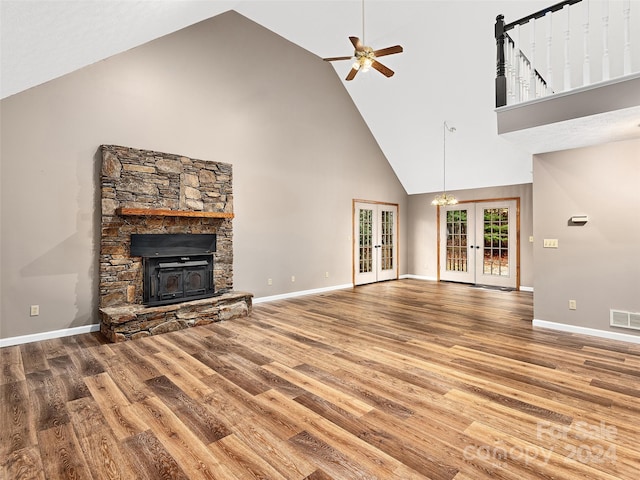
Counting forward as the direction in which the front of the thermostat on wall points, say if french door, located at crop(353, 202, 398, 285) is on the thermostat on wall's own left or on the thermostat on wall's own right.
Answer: on the thermostat on wall's own right

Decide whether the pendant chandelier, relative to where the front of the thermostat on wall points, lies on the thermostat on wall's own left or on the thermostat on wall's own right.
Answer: on the thermostat on wall's own right

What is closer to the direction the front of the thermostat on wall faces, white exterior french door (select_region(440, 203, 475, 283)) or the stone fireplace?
the stone fireplace

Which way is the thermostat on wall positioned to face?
toward the camera

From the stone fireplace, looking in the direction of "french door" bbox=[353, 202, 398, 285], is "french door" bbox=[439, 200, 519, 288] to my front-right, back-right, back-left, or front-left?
front-right

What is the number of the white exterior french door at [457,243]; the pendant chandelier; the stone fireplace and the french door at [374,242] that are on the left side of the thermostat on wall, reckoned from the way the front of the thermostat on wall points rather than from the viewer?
0

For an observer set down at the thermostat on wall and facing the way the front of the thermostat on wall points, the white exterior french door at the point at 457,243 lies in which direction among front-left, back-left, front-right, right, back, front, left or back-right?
back-right

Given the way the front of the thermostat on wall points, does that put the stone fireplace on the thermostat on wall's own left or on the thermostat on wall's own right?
on the thermostat on wall's own right

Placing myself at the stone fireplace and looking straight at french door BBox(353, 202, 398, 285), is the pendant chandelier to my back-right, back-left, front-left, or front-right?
front-right

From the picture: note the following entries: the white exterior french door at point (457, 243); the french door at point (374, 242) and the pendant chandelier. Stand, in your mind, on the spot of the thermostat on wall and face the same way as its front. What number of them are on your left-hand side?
0

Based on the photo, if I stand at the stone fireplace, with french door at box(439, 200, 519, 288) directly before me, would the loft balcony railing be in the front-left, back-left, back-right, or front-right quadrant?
front-right

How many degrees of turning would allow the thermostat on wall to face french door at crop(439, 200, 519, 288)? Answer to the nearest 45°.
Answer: approximately 135° to its right

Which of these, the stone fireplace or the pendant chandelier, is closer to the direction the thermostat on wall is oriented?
the stone fireplace
